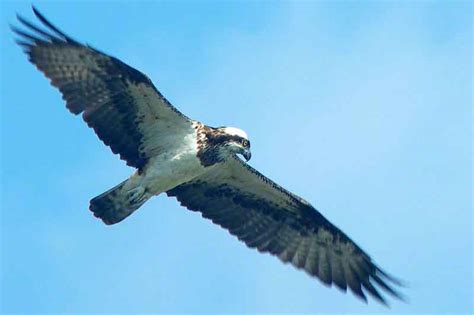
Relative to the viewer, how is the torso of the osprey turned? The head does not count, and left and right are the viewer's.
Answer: facing to the right of the viewer
